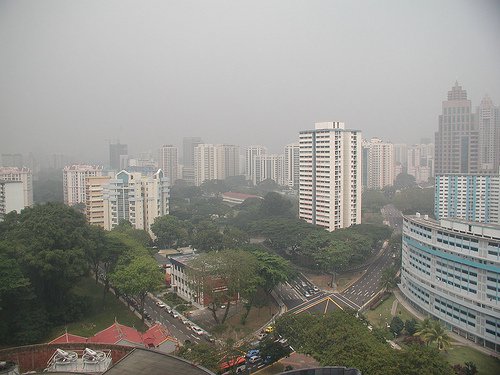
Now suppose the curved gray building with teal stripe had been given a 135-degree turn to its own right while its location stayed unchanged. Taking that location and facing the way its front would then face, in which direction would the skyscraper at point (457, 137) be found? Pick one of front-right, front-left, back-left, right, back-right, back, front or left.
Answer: front

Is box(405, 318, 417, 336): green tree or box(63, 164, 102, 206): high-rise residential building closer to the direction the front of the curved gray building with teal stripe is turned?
the green tree

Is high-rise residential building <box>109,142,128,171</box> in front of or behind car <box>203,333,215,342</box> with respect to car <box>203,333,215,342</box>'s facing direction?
behind

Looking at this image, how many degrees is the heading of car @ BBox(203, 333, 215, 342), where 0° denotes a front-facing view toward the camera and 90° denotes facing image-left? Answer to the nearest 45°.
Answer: approximately 315°

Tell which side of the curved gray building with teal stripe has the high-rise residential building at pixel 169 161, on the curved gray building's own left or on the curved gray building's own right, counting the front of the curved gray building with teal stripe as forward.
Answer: on the curved gray building's own right

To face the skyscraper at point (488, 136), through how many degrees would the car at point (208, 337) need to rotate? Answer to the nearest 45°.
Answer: approximately 90° to its left

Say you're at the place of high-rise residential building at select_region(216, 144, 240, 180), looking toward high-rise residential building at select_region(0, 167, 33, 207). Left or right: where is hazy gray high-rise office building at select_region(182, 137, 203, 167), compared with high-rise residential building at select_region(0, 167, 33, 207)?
right

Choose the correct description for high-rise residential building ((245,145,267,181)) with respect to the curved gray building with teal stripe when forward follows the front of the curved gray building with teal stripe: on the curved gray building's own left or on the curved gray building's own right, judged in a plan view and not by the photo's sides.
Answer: on the curved gray building's own right

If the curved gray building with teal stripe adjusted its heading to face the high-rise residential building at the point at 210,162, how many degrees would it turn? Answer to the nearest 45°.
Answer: approximately 90° to its right

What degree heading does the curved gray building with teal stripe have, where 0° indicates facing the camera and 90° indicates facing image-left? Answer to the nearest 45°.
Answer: approximately 45°
